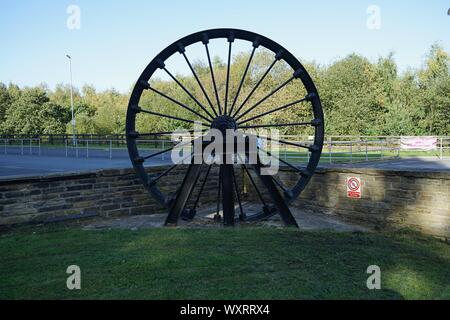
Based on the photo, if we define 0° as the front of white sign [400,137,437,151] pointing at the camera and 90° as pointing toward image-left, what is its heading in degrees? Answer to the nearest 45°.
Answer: approximately 0°

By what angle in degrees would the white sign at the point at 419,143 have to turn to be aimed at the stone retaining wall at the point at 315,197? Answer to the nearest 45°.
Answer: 0° — it already faces it

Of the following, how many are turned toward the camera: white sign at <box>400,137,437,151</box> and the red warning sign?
2

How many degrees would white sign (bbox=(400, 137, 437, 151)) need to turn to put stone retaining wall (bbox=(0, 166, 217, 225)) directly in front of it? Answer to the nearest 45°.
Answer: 0° — it already faces it

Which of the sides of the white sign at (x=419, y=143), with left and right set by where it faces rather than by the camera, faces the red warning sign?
front

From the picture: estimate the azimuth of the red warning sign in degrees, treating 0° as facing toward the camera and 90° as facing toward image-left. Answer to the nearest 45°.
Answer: approximately 0°

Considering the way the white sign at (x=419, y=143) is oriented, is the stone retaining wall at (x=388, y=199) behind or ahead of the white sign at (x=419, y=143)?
ahead

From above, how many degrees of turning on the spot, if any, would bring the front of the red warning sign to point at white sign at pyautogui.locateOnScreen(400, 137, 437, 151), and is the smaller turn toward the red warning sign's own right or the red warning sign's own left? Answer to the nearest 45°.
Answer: approximately 180°

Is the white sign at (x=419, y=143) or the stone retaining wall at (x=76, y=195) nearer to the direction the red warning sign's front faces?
the stone retaining wall
